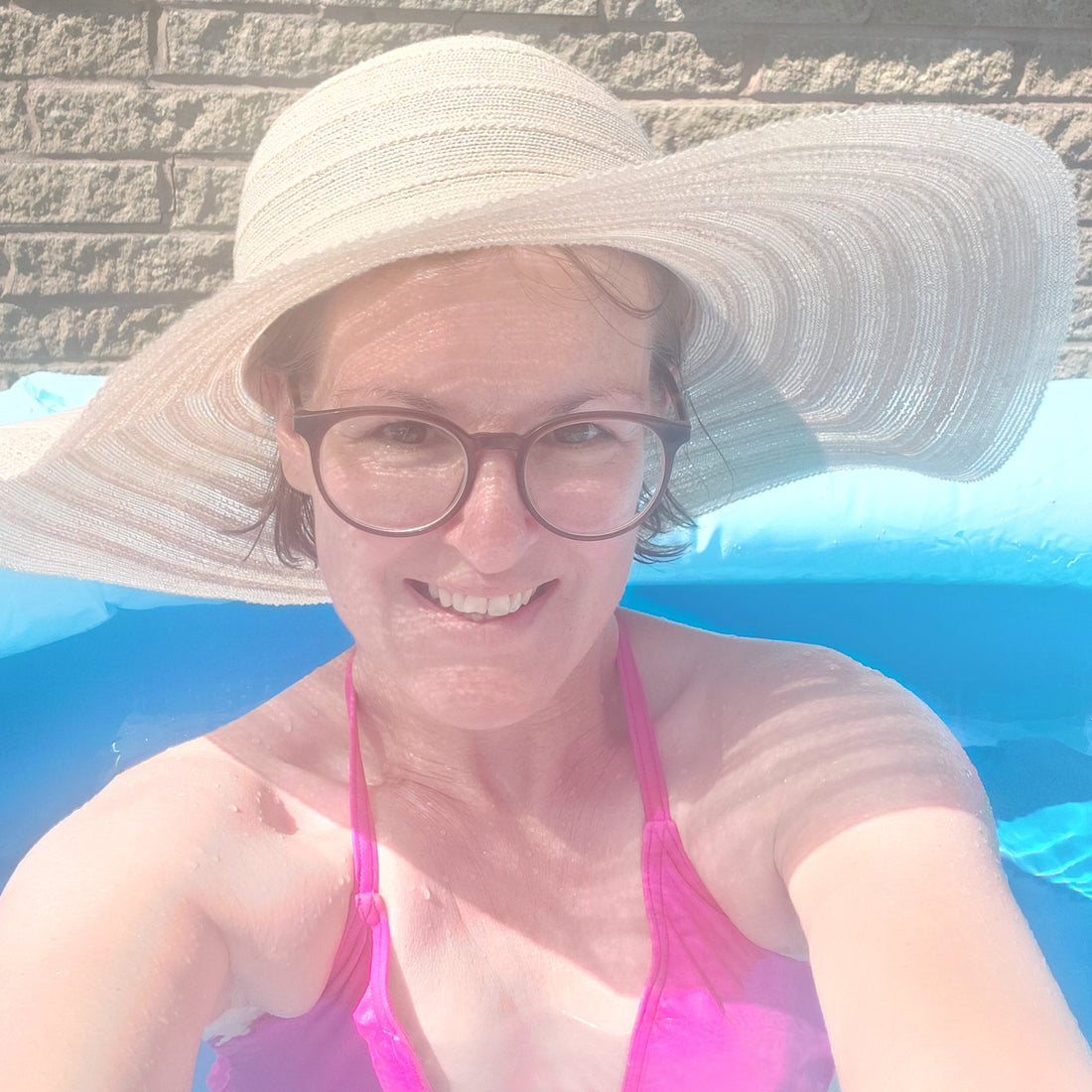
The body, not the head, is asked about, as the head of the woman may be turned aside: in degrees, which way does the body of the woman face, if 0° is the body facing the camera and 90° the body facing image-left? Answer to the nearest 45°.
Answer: approximately 0°

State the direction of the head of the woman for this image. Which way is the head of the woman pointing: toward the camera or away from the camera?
toward the camera
